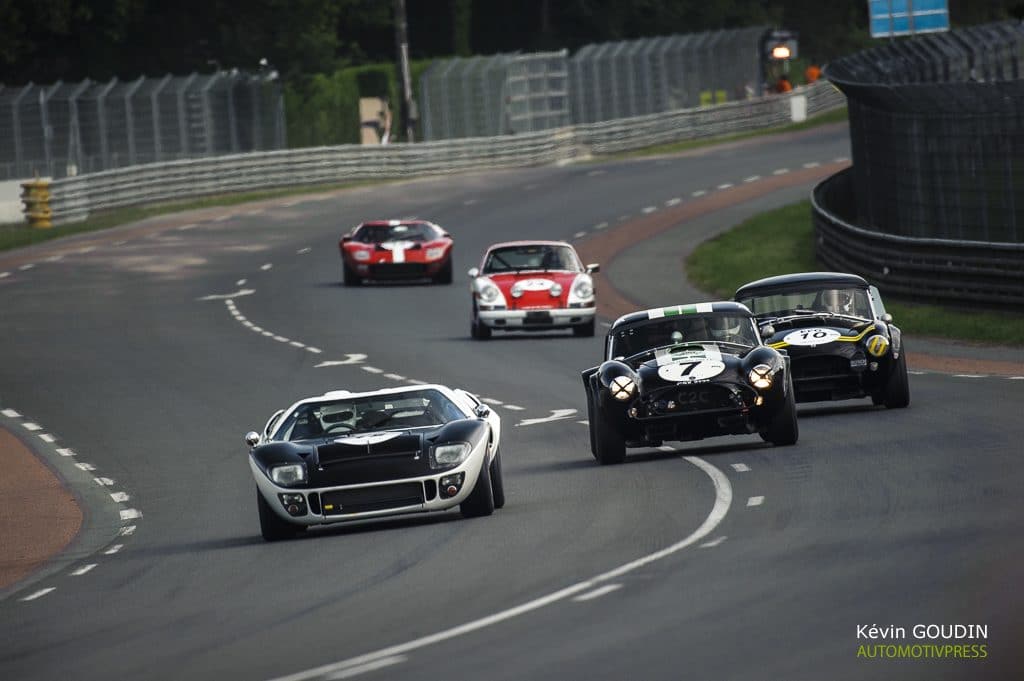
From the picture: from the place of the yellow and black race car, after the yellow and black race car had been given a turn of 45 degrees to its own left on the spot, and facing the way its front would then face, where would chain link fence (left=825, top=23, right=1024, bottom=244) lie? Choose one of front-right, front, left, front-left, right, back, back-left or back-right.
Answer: back-left

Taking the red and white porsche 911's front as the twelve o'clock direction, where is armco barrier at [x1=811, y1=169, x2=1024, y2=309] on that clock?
The armco barrier is roughly at 9 o'clock from the red and white porsche 911.

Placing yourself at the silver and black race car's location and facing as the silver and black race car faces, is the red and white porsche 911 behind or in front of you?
behind

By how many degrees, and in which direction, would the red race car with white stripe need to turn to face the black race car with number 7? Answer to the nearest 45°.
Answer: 0° — it already faces it

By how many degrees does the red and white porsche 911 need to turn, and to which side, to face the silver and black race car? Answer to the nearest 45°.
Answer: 0° — it already faces it

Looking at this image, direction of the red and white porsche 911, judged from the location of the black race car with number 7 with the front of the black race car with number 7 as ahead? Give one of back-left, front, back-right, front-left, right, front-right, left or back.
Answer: back
